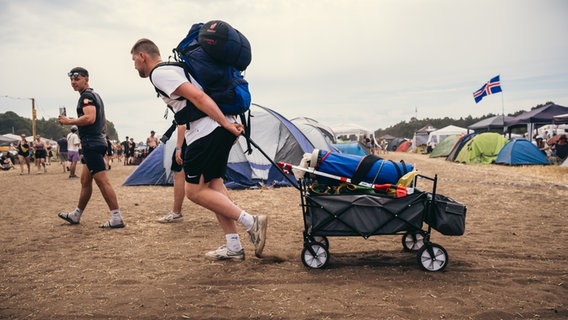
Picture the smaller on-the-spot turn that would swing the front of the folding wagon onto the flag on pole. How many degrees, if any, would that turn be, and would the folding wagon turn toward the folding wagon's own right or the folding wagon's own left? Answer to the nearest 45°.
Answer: approximately 90° to the folding wagon's own right

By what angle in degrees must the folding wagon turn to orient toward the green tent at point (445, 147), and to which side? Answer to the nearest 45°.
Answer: approximately 90° to its right

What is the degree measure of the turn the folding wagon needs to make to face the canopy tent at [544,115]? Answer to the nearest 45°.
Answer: approximately 135° to its right

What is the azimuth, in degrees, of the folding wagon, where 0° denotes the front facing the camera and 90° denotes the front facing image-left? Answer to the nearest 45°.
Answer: approximately 90°

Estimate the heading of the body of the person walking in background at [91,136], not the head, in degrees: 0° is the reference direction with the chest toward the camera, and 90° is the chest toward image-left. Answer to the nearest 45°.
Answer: approximately 90°

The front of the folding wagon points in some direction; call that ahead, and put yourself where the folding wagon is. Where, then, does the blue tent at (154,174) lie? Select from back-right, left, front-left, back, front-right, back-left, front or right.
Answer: front-right

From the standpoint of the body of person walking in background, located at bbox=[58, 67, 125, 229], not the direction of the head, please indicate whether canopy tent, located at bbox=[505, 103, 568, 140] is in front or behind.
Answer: behind

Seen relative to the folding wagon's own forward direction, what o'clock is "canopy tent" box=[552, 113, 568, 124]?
The canopy tent is roughly at 4 o'clock from the folding wagon.

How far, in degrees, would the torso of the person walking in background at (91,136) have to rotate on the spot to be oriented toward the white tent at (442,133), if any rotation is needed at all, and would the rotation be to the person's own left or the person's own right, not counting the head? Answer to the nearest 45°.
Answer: approximately 135° to the person's own right
